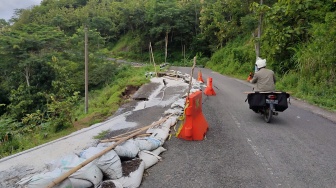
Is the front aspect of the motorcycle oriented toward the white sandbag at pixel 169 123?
no

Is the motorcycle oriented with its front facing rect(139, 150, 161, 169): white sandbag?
no

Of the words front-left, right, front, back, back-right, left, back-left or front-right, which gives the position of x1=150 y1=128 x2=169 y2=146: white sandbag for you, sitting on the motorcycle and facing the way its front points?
back-left

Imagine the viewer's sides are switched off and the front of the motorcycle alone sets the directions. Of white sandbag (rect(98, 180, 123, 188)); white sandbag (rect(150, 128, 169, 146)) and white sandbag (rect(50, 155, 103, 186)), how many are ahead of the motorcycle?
0

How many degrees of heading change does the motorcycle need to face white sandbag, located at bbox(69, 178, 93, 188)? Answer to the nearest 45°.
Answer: approximately 135° to its left

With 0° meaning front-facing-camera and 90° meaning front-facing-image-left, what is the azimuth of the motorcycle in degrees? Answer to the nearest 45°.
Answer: approximately 180°

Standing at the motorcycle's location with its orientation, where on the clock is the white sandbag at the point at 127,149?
The white sandbag is roughly at 7 o'clock from the motorcycle.

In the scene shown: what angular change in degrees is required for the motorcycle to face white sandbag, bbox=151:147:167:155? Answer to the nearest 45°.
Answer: approximately 135° to its left

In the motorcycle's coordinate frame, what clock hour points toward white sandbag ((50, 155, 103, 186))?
The white sandbag is roughly at 7 o'clock from the motorcycle.

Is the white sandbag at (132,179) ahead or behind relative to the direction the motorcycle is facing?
behind

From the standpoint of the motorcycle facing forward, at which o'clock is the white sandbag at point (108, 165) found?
The white sandbag is roughly at 7 o'clock from the motorcycle.

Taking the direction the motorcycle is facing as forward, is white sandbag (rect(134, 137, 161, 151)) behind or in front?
behind

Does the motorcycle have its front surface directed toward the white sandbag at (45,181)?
no
